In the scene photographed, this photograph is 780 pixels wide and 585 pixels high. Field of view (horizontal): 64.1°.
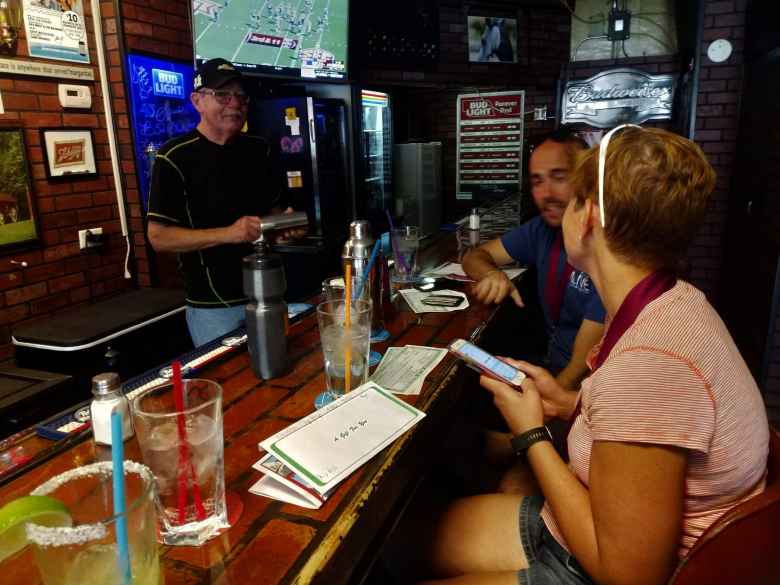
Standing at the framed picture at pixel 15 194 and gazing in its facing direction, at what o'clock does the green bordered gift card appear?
The green bordered gift card is roughly at 1 o'clock from the framed picture.

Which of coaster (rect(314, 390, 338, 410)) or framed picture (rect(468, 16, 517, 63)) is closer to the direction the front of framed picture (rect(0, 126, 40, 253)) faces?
the coaster

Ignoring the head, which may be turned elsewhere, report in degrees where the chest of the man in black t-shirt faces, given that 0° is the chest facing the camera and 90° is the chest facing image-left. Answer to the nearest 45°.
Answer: approximately 315°

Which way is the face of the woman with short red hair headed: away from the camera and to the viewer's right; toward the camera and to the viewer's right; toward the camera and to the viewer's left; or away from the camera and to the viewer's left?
away from the camera and to the viewer's left

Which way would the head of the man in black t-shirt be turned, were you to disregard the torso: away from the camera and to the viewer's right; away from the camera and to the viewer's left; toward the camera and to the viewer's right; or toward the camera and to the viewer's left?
toward the camera and to the viewer's right

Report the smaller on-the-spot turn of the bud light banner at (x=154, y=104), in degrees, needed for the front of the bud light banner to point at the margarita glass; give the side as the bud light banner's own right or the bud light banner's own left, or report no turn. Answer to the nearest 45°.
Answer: approximately 45° to the bud light banner's own right

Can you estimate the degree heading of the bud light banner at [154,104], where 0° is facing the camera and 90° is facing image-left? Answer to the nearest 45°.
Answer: approximately 315°

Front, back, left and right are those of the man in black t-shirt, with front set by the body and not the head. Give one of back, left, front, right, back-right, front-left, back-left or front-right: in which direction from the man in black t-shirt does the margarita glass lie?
front-right

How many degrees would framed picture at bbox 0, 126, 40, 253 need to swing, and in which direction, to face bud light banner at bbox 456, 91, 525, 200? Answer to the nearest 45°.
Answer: approximately 90° to its left
